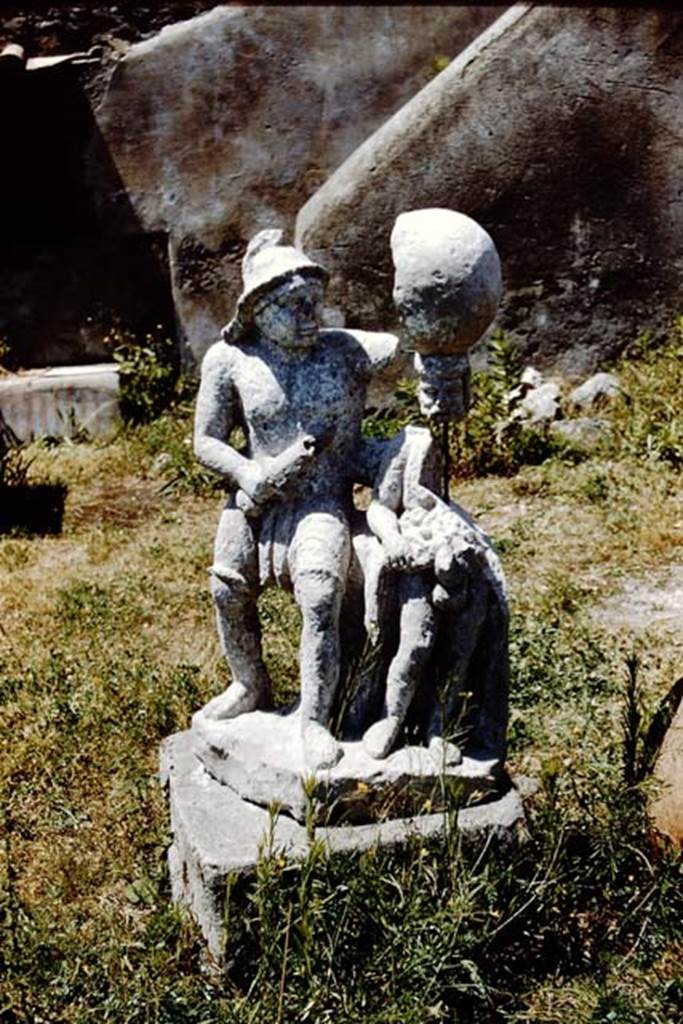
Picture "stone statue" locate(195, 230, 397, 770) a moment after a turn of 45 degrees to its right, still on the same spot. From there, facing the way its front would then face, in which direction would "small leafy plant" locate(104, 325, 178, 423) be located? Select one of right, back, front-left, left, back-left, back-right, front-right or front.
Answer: back-right

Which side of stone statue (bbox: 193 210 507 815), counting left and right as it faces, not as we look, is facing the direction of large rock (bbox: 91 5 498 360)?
back

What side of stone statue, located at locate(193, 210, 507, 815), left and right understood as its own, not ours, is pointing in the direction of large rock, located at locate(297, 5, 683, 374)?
back

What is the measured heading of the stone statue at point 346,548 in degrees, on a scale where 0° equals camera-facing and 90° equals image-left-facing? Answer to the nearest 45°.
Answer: approximately 0°

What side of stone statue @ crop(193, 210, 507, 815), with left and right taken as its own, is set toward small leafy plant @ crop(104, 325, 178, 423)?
back

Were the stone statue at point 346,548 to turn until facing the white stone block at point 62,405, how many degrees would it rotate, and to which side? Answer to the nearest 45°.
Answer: approximately 180°

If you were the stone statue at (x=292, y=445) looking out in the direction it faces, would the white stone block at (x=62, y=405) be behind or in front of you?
behind
